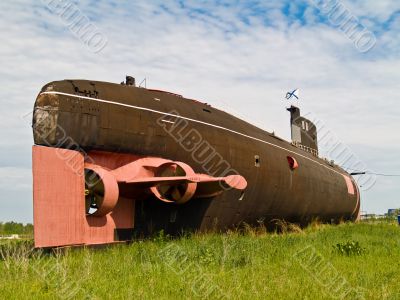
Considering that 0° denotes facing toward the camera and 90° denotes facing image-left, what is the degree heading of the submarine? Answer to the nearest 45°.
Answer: approximately 225°
